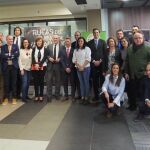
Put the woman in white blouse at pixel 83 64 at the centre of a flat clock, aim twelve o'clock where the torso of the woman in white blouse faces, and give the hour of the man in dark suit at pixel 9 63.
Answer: The man in dark suit is roughly at 3 o'clock from the woman in white blouse.

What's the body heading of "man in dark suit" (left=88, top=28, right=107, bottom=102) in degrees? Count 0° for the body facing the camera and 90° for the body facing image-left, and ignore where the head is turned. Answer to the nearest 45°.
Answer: approximately 0°

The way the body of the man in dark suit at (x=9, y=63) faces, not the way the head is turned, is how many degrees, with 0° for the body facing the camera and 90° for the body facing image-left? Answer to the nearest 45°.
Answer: approximately 0°
